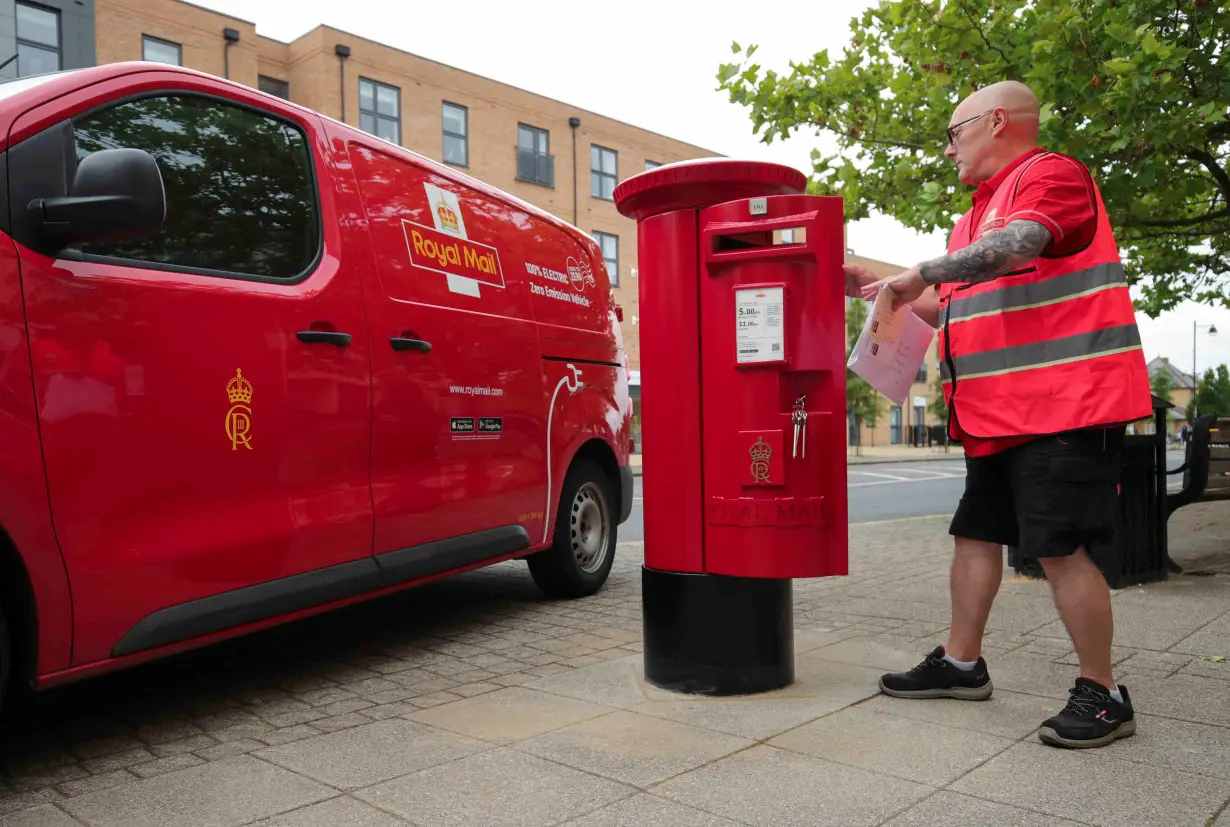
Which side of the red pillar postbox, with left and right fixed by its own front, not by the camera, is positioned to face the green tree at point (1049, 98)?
left

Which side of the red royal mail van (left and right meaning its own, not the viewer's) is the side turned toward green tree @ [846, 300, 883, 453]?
back

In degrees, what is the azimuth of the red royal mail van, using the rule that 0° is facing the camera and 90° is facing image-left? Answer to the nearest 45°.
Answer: approximately 45°

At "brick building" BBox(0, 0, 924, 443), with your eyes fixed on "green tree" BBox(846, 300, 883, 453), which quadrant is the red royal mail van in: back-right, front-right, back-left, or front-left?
back-right

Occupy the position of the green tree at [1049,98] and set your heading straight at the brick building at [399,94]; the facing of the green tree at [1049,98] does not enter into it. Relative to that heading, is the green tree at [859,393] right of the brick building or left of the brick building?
right

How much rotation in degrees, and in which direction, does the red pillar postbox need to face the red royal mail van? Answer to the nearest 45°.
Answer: approximately 135° to its right

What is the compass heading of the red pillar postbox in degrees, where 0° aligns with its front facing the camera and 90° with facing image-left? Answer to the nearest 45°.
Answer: approximately 315°

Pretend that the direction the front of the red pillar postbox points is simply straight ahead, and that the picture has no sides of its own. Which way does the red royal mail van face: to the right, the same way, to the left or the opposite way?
to the right

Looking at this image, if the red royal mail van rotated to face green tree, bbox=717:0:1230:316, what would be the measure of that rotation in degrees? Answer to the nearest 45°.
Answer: approximately 180°
